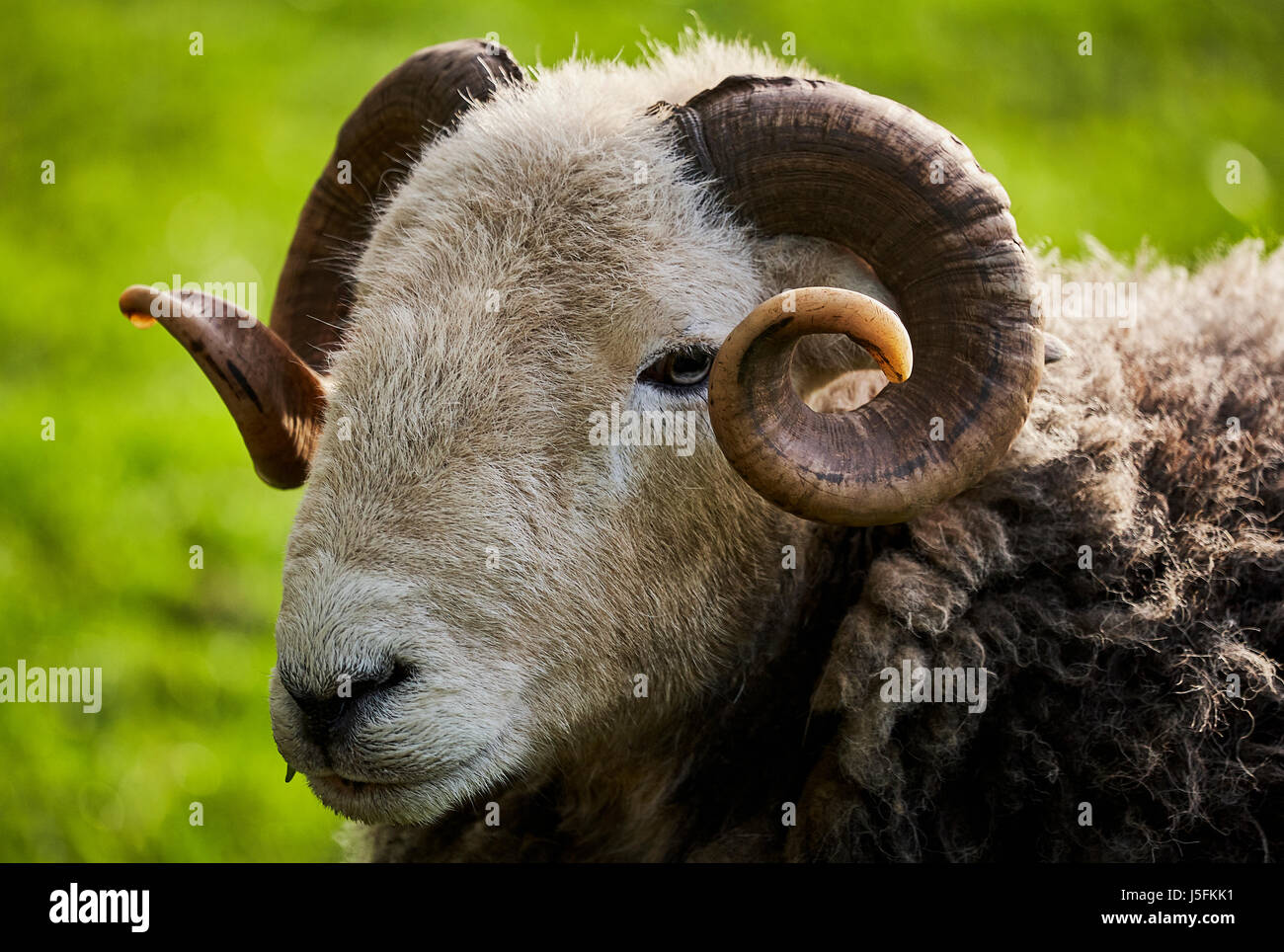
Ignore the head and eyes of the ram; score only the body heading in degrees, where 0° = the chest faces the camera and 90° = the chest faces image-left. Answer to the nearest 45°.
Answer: approximately 45°
